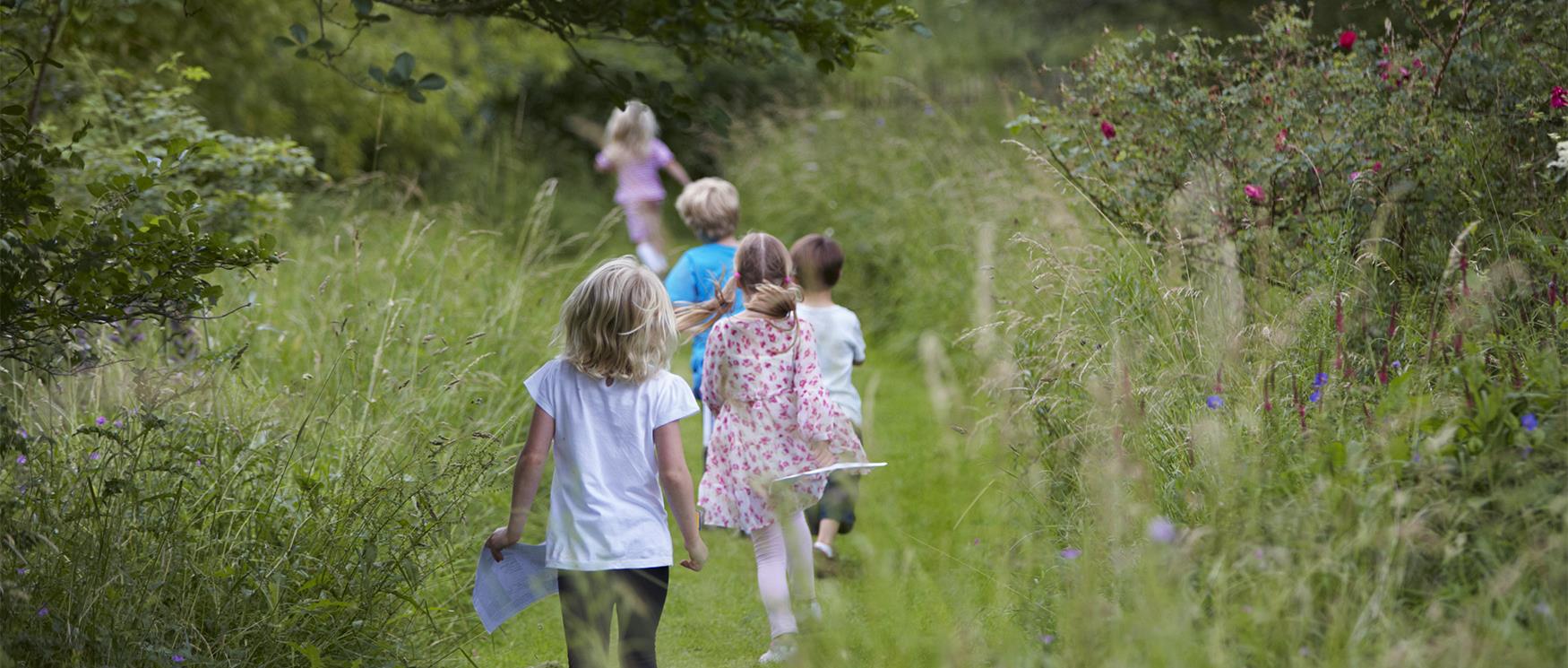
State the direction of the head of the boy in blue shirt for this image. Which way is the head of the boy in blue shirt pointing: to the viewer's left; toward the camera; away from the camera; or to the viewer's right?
away from the camera

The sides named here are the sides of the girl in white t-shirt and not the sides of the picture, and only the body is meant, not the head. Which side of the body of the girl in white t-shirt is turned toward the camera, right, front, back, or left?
back

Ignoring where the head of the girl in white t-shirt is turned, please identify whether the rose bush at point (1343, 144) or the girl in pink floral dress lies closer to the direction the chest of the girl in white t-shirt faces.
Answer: the girl in pink floral dress

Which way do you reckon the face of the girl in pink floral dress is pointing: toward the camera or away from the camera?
away from the camera

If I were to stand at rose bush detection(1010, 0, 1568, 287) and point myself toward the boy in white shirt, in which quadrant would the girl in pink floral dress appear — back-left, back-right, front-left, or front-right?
front-left

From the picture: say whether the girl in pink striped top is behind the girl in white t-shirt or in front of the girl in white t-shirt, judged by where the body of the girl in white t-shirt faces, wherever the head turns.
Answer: in front

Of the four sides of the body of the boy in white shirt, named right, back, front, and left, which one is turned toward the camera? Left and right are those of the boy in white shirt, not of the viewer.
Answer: back

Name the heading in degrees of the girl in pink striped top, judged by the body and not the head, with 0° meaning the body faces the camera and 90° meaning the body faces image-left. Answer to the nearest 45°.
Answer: approximately 180°

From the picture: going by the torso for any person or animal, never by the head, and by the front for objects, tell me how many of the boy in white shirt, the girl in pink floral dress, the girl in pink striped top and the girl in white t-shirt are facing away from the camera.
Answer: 4

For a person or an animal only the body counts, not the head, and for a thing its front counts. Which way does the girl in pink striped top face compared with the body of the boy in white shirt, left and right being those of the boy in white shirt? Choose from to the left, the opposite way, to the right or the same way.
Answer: the same way

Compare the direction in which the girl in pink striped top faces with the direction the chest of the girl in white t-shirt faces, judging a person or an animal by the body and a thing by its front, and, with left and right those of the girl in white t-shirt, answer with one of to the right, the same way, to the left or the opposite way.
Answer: the same way

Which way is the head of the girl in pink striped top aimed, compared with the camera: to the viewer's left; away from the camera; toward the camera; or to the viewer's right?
away from the camera

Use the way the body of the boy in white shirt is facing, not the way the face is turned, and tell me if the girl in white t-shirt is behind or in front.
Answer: behind

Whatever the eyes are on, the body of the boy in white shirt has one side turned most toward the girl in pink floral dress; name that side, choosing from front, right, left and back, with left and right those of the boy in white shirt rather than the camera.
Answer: back

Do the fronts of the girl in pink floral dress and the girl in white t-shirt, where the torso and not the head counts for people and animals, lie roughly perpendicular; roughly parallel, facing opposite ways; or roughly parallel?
roughly parallel

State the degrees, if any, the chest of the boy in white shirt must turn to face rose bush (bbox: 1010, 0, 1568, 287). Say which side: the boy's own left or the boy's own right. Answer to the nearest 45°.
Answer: approximately 90° to the boy's own right

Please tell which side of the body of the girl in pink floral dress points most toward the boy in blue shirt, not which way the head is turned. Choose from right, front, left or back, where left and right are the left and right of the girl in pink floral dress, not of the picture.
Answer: front

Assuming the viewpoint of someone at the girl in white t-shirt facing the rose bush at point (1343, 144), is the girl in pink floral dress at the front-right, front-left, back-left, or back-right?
front-left
